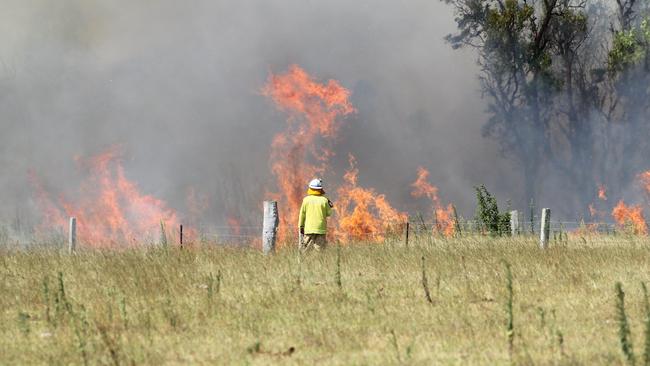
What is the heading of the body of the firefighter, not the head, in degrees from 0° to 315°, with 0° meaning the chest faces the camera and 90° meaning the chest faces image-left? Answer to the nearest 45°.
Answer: approximately 180°

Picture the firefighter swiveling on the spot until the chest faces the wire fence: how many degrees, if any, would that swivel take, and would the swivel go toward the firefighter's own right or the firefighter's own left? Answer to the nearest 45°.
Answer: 0° — they already face it

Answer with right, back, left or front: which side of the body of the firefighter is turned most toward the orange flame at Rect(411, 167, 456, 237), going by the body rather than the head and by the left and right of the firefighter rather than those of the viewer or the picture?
front

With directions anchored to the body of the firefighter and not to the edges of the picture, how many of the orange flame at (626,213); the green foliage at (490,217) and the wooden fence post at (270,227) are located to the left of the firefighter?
1

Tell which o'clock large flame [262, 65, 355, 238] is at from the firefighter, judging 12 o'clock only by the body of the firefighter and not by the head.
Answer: The large flame is roughly at 12 o'clock from the firefighter.

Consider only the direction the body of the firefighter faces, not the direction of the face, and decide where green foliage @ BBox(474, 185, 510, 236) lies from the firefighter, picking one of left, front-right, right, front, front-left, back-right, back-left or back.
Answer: front-right

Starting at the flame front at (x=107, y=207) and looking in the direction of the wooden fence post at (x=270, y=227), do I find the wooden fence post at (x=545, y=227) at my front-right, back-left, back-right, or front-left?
front-left

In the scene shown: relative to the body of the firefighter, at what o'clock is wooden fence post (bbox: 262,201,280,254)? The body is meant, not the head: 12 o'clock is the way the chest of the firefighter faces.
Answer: The wooden fence post is roughly at 9 o'clock from the firefighter.

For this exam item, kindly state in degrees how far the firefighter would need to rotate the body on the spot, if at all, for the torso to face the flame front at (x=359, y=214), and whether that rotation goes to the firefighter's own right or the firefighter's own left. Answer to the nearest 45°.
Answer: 0° — they already face it

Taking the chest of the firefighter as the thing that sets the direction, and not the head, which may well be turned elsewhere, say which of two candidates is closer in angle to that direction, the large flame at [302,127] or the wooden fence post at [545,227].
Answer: the large flame

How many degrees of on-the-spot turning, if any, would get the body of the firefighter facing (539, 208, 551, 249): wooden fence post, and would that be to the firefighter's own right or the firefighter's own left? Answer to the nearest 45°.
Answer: approximately 90° to the firefighter's own right

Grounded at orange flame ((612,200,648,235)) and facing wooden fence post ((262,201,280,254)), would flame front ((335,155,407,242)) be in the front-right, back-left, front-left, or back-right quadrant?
front-right

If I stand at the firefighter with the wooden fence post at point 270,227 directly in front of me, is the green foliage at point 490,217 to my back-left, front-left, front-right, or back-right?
back-right

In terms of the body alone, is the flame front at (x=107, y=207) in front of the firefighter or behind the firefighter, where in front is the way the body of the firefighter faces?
in front
